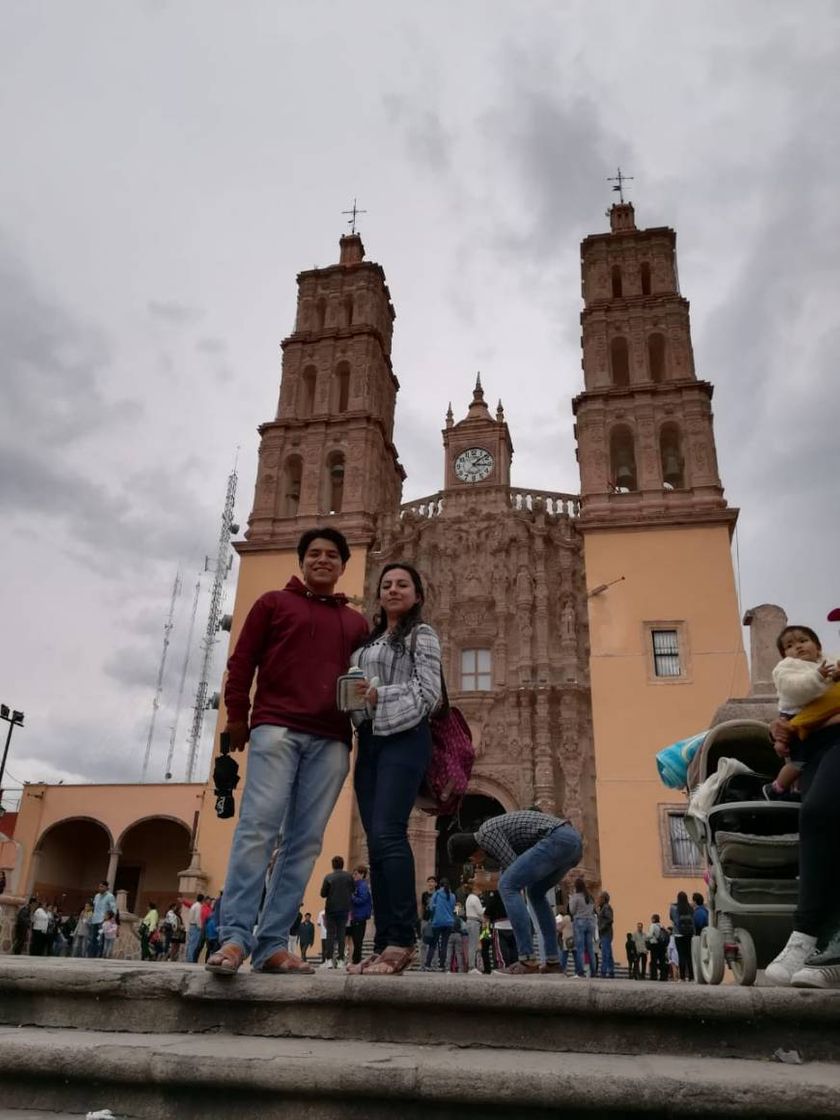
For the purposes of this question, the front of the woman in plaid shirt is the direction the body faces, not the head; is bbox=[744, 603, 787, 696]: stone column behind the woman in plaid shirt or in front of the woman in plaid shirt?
behind

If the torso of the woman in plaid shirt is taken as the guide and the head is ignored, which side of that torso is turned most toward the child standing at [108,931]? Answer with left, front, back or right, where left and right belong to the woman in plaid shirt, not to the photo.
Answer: right

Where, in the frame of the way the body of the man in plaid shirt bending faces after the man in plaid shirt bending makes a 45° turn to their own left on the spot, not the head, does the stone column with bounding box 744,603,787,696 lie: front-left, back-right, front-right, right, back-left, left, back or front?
back

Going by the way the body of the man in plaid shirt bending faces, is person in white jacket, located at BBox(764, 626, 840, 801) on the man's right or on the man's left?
on the man's left

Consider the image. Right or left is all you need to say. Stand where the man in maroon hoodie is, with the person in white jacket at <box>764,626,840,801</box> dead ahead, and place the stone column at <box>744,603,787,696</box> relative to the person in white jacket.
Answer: left

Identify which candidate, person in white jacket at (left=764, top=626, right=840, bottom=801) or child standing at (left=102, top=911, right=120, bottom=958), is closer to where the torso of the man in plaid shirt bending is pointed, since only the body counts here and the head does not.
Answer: the child standing

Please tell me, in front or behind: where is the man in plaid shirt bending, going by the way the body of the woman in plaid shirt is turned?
behind

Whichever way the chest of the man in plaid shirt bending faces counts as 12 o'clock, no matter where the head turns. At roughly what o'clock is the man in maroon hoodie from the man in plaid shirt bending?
The man in maroon hoodie is roughly at 10 o'clock from the man in plaid shirt bending.

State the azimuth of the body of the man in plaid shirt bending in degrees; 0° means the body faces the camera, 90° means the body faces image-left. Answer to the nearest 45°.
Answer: approximately 90°

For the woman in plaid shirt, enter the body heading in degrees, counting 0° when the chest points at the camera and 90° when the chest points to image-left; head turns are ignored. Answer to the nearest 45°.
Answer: approximately 45°
